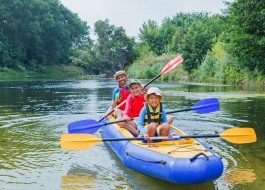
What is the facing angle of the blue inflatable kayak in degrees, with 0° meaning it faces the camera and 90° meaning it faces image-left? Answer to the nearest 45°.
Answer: approximately 315°

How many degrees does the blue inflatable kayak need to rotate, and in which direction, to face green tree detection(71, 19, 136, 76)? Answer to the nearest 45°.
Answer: approximately 135° to its left

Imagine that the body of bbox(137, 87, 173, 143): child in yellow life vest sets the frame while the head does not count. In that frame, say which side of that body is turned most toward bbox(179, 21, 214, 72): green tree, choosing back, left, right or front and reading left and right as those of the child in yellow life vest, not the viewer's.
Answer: back

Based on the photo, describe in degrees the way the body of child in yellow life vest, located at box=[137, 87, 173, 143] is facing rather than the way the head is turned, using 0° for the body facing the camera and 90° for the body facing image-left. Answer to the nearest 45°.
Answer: approximately 0°

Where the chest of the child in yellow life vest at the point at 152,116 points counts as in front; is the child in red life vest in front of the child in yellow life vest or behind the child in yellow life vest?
behind

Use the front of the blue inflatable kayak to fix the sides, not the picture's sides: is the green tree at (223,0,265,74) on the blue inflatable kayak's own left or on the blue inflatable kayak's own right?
on the blue inflatable kayak's own left

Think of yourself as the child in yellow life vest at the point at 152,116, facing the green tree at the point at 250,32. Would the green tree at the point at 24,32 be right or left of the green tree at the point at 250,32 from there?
left

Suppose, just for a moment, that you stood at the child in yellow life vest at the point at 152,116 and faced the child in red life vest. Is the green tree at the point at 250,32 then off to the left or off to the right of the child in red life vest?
right
